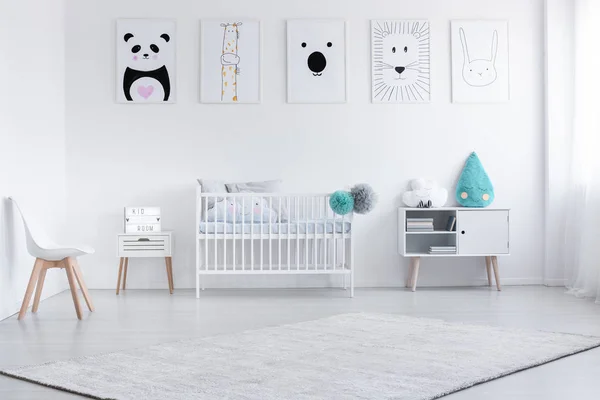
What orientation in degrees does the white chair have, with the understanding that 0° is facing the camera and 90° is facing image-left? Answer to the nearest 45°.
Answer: approximately 270°

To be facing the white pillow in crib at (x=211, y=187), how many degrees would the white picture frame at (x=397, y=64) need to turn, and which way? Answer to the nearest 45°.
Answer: approximately 90° to its right
